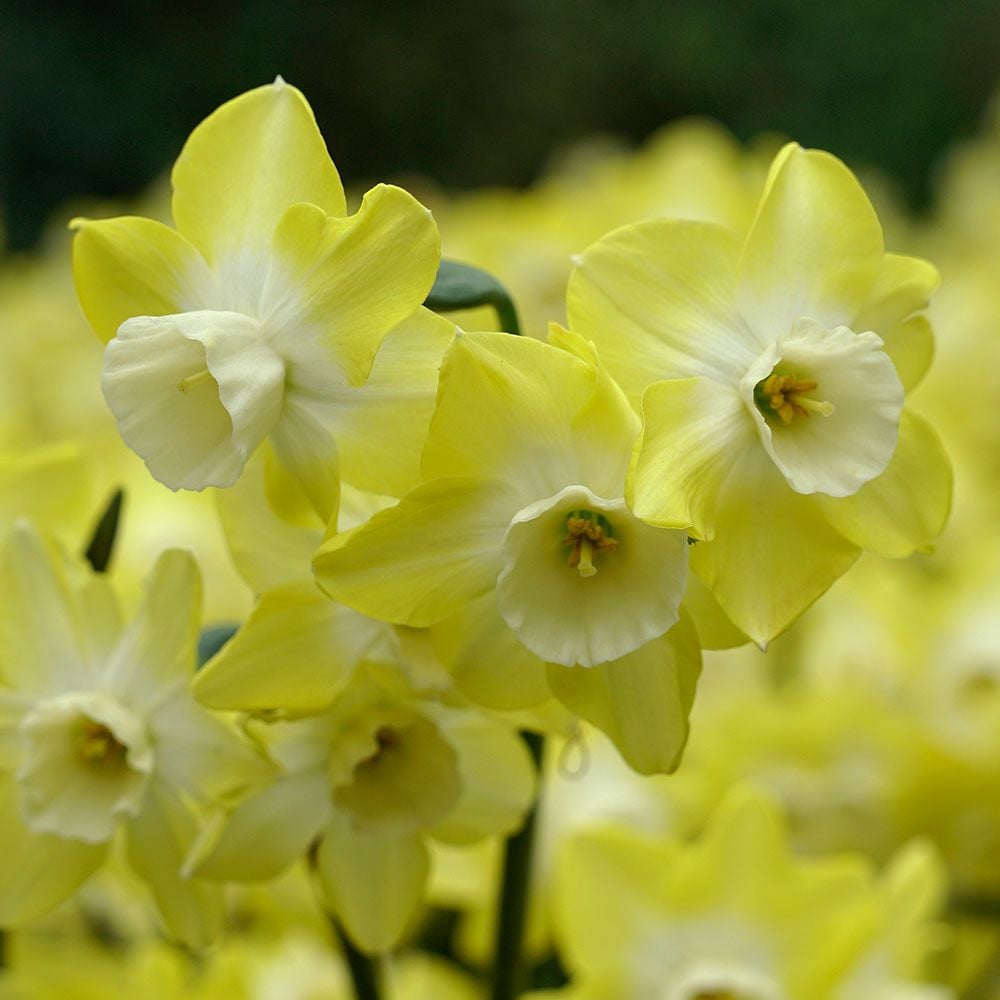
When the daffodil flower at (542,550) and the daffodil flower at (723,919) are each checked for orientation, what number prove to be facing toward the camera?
2

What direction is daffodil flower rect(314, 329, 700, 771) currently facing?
toward the camera

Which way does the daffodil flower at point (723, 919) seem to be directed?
toward the camera

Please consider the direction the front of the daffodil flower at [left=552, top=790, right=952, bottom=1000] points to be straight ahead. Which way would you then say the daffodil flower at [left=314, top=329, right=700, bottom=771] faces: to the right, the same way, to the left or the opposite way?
the same way

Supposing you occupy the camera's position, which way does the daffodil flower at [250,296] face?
facing the viewer and to the left of the viewer
